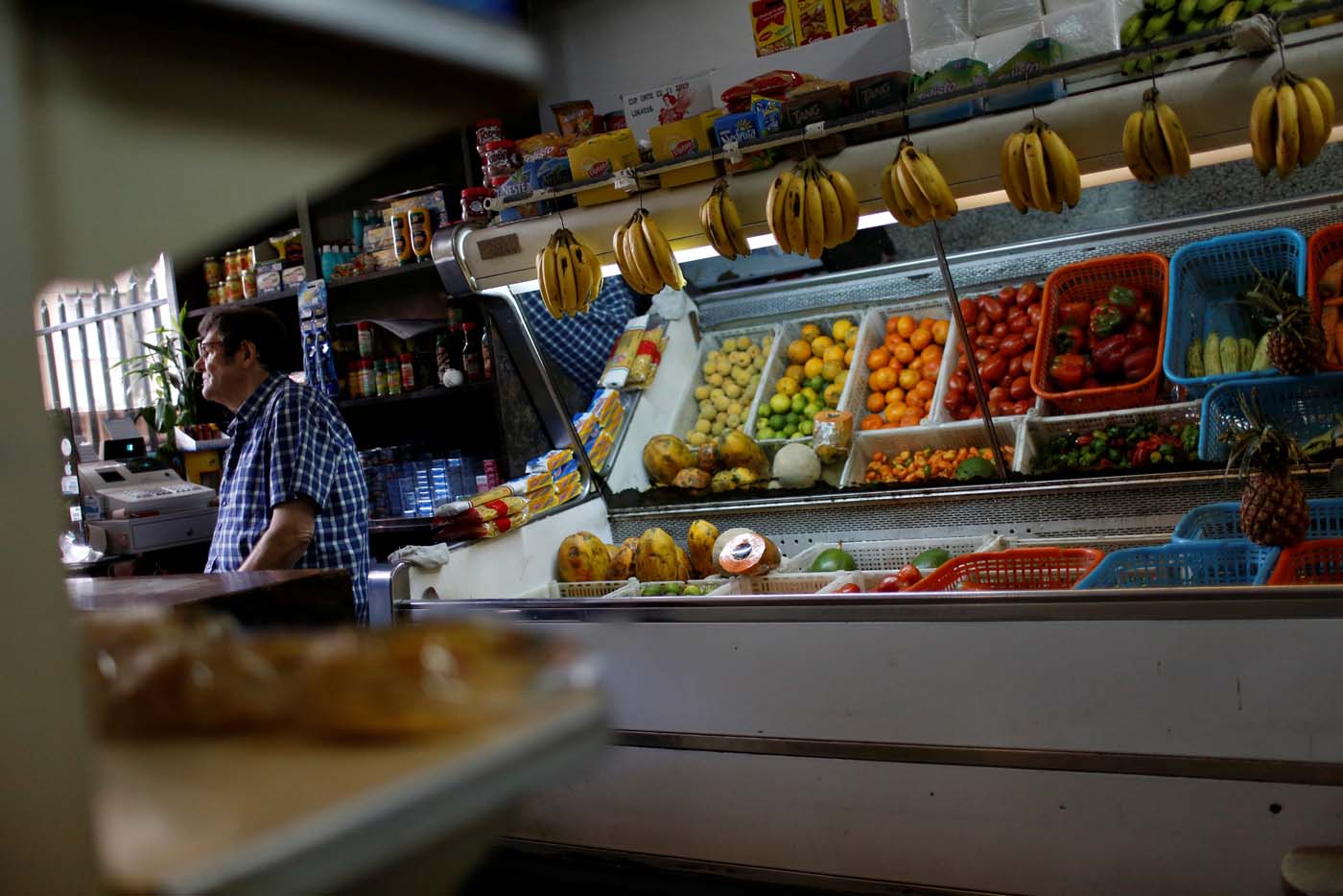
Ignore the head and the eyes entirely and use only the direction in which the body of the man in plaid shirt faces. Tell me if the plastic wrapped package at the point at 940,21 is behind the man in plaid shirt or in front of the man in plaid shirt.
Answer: behind

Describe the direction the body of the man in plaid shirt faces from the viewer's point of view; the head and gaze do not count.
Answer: to the viewer's left

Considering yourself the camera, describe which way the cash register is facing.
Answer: facing the viewer and to the right of the viewer

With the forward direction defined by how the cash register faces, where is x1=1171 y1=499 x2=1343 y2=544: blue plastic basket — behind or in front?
in front

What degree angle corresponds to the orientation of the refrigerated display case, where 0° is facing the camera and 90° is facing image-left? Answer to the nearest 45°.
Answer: approximately 45°

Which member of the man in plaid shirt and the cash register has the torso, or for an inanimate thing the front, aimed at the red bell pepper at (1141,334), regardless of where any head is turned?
the cash register

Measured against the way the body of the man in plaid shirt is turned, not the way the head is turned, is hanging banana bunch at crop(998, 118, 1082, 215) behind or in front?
behind

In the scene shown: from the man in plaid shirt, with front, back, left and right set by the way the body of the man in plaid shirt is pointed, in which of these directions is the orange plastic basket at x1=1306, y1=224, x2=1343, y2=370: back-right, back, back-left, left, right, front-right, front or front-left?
back

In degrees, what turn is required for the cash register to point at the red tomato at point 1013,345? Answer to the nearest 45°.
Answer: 0° — it already faces it

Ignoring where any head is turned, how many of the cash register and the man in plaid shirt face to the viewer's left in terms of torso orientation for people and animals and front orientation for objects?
1

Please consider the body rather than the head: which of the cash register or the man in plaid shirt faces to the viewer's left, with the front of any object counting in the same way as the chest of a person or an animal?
the man in plaid shirt

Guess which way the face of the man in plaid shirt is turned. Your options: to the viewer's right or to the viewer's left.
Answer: to the viewer's left

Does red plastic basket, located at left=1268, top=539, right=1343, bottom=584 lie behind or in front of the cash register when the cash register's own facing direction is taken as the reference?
in front

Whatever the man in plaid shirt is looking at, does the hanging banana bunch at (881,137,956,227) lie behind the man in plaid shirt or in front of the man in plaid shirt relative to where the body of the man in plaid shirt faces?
behind

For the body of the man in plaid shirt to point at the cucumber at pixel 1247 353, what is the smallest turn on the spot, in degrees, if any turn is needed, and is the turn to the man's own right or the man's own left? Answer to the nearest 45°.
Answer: approximately 180°
